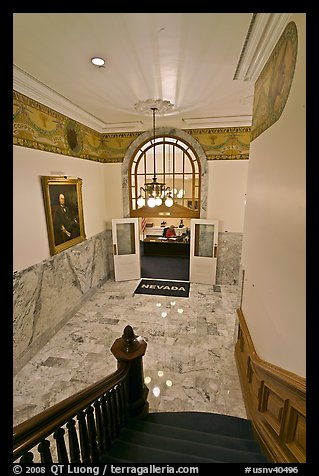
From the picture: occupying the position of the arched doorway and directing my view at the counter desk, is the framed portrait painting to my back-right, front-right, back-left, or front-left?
back-left

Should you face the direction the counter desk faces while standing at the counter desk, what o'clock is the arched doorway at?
The arched doorway is roughly at 12 o'clock from the counter desk.

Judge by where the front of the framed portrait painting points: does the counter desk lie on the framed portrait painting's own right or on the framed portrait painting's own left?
on the framed portrait painting's own left

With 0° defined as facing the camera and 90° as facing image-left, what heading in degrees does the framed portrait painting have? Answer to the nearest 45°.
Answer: approximately 315°

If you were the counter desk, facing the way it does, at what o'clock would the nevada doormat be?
The nevada doormat is roughly at 12 o'clock from the counter desk.

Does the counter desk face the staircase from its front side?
yes
